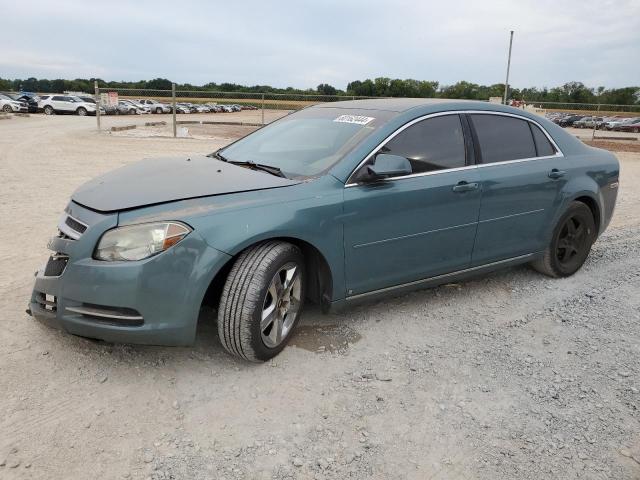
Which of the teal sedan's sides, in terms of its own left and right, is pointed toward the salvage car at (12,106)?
right

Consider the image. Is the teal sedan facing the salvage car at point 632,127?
no

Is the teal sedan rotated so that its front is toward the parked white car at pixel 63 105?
no

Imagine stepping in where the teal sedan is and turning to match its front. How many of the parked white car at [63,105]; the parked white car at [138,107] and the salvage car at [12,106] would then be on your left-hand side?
0

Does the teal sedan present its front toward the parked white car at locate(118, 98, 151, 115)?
no

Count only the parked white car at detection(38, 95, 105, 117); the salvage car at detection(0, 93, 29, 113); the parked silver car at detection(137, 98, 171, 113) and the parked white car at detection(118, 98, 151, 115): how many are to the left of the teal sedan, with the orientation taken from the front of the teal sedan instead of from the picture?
0

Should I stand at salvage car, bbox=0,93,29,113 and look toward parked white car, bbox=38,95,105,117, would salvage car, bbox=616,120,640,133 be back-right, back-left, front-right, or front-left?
front-right

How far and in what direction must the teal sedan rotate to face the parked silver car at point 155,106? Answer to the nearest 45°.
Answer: approximately 135° to its right

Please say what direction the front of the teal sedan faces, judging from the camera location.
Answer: facing the viewer and to the left of the viewer
